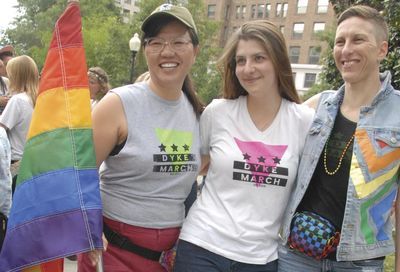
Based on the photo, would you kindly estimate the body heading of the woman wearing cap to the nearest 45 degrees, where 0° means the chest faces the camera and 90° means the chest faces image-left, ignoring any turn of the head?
approximately 315°

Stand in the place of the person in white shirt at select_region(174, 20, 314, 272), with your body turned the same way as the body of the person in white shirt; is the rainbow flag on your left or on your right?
on your right

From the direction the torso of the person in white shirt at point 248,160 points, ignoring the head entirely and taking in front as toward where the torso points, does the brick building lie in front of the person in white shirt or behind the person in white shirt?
behind

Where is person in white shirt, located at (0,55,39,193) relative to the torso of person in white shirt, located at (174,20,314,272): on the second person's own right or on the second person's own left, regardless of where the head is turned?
on the second person's own right

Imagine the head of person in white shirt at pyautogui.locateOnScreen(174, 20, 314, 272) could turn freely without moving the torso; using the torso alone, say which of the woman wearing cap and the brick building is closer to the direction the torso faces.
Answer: the woman wearing cap

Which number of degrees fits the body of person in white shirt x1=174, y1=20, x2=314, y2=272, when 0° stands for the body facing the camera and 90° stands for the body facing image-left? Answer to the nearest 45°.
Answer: approximately 0°

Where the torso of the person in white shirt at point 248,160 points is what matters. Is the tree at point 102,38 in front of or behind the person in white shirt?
behind
